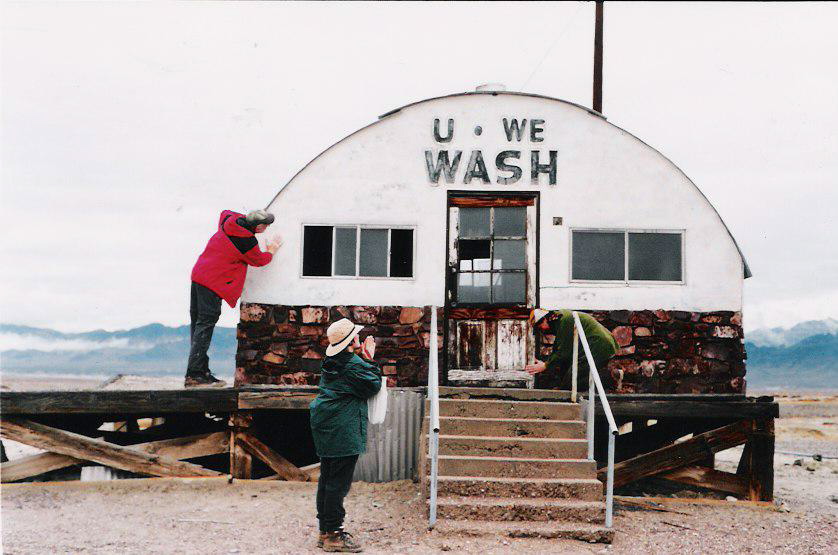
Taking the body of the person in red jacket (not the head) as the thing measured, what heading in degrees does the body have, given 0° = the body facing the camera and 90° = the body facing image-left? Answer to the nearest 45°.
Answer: approximately 270°

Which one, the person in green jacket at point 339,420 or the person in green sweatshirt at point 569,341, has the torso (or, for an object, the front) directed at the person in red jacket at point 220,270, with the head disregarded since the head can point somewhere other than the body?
the person in green sweatshirt

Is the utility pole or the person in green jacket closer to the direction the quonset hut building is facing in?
the person in green jacket

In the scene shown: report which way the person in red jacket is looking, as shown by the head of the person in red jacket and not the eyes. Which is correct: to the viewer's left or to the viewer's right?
to the viewer's right

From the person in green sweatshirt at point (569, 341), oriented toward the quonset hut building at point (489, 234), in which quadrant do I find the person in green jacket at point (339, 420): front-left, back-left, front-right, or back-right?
back-left

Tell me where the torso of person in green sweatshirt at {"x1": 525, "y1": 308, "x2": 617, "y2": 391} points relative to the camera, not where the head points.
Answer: to the viewer's left

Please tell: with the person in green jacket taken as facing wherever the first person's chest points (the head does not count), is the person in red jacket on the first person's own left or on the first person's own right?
on the first person's own left

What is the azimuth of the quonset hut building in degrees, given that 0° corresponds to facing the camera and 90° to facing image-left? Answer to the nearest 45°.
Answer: approximately 0°
